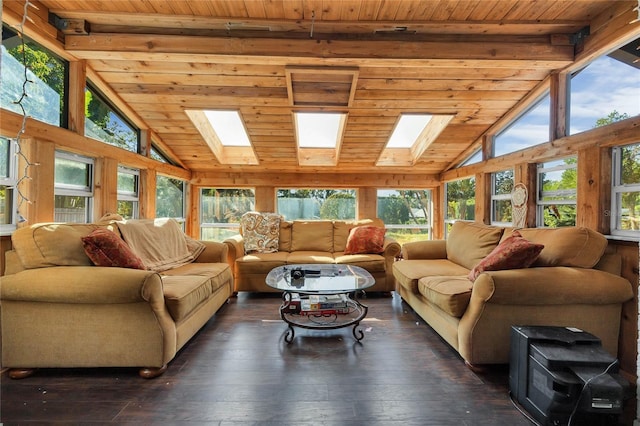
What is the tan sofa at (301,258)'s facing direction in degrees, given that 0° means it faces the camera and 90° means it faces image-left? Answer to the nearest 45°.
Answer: approximately 0°

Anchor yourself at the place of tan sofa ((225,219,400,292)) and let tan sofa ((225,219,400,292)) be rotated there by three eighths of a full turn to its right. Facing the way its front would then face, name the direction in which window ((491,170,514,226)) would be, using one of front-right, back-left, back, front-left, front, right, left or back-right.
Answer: back-right

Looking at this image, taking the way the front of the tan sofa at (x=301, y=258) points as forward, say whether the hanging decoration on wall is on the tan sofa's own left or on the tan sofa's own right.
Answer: on the tan sofa's own left

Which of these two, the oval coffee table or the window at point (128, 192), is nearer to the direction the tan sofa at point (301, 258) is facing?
the oval coffee table

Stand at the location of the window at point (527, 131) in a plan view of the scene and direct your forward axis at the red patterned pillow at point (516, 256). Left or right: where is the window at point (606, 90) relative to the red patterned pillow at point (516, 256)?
left
